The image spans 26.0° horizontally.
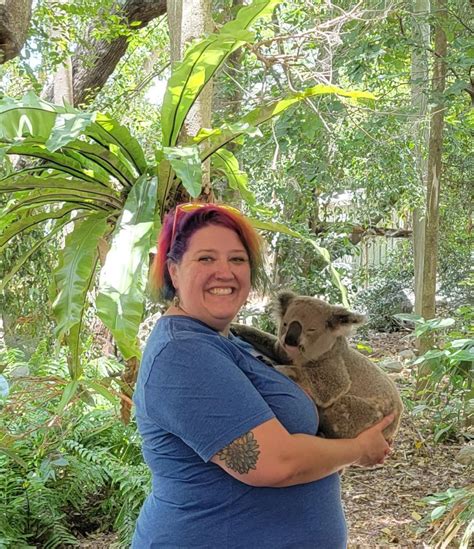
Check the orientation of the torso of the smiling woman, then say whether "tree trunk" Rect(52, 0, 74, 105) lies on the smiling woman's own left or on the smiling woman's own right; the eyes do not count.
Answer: on the smiling woman's own left

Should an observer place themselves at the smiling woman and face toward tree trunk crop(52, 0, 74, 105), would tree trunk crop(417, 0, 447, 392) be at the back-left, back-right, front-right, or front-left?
front-right

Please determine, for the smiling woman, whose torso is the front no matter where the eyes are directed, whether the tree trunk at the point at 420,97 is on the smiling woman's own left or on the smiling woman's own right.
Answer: on the smiling woman's own left

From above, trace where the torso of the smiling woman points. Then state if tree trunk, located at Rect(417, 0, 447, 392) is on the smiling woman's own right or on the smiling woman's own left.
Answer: on the smiling woman's own left

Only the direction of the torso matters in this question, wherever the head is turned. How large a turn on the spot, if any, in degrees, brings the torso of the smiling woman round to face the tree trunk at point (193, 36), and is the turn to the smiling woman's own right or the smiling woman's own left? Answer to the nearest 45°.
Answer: approximately 90° to the smiling woman's own left

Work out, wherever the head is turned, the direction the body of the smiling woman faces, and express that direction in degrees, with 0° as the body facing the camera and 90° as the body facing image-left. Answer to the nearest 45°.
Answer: approximately 270°
